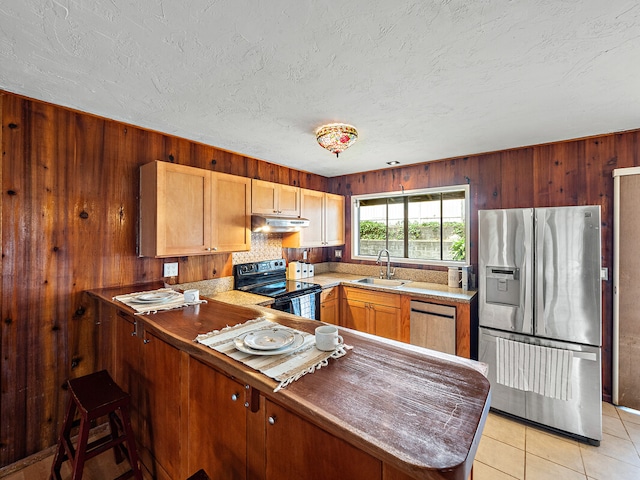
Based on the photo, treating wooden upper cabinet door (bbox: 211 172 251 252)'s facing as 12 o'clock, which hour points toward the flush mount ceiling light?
The flush mount ceiling light is roughly at 12 o'clock from the wooden upper cabinet door.

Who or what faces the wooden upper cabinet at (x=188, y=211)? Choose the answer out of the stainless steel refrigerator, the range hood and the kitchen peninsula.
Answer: the stainless steel refrigerator

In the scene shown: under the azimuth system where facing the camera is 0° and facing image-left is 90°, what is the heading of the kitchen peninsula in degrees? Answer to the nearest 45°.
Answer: approximately 45°

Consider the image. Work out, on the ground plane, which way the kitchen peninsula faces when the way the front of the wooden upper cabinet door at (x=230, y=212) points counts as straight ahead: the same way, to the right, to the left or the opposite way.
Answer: to the right

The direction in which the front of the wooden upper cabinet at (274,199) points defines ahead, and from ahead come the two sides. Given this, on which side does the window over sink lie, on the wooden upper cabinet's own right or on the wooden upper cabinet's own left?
on the wooden upper cabinet's own left

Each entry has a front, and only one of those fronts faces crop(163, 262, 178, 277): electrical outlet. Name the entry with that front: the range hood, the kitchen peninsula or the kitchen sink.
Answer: the kitchen sink

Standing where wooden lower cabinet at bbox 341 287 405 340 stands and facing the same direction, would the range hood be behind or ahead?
ahead
